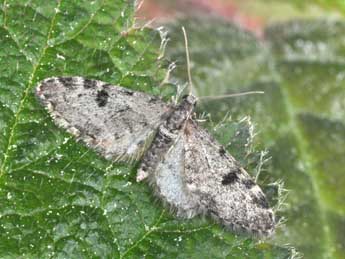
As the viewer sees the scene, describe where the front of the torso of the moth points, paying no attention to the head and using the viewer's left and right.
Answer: facing away from the viewer and to the right of the viewer
